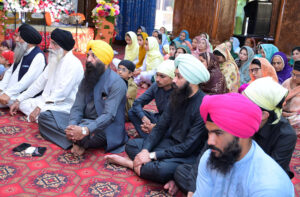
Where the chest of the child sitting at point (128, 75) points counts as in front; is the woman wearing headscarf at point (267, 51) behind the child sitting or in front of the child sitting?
behind

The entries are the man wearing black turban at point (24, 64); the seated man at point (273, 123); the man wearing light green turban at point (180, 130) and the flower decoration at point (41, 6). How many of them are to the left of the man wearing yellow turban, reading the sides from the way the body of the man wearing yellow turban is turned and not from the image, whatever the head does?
2

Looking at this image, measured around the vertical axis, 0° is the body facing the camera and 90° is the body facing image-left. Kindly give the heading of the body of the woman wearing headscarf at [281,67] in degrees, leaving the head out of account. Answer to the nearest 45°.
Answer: approximately 45°

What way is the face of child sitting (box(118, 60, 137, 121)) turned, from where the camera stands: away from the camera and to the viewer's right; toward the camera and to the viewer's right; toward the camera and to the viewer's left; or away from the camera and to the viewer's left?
toward the camera and to the viewer's left

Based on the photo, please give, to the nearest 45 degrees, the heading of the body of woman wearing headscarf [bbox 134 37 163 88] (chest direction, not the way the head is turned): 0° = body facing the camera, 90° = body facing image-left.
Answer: approximately 90°

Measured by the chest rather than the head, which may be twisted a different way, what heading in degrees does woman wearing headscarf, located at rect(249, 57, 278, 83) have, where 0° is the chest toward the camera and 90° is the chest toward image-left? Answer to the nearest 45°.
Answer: approximately 45°

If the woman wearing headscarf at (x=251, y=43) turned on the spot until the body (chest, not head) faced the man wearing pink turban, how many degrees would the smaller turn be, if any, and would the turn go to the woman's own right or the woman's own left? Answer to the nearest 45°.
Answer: approximately 45° to the woman's own left

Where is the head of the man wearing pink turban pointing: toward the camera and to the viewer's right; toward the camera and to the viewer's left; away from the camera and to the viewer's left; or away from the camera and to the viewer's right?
toward the camera and to the viewer's left

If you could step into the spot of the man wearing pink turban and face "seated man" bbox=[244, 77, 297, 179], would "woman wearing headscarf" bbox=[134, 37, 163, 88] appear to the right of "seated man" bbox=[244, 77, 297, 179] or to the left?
left
